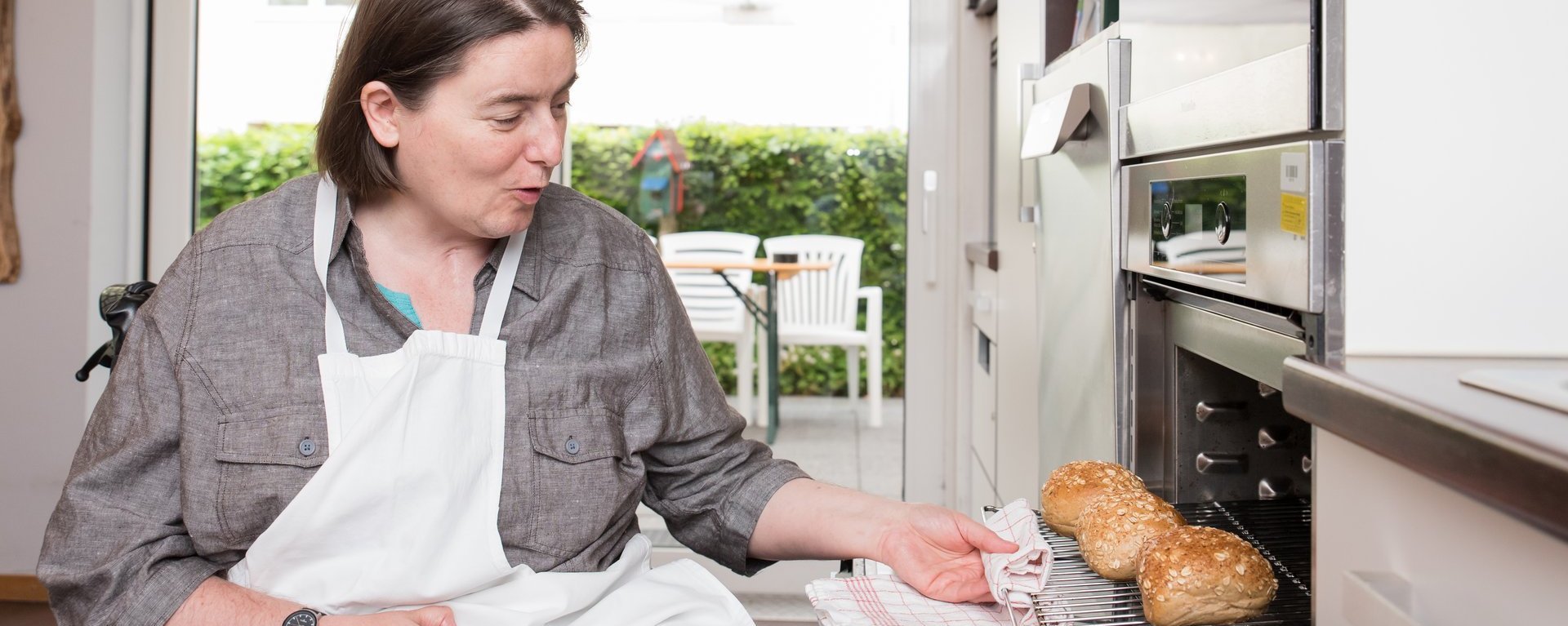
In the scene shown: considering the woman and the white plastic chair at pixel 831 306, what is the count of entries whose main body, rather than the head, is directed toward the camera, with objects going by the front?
2

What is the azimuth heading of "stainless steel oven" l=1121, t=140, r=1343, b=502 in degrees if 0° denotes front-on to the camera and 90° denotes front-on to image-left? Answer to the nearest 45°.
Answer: approximately 45°
